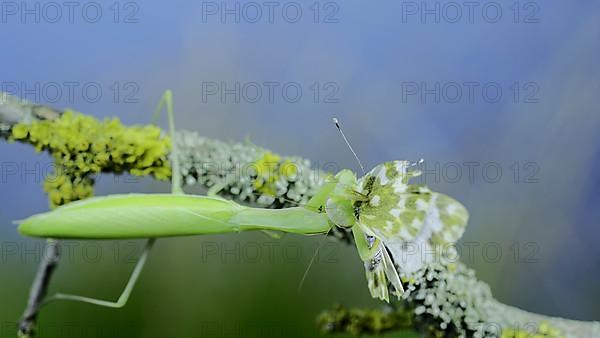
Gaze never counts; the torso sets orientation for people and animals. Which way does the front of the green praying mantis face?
to the viewer's right
